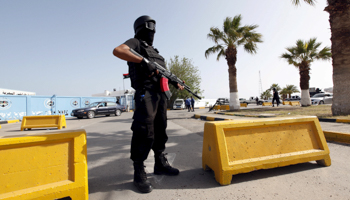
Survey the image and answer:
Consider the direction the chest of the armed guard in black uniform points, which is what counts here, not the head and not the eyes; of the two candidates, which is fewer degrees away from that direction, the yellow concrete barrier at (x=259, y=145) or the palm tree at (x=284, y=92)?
the yellow concrete barrier

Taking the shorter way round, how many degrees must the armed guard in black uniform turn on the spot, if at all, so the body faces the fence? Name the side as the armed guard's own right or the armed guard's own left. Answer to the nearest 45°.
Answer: approximately 180°

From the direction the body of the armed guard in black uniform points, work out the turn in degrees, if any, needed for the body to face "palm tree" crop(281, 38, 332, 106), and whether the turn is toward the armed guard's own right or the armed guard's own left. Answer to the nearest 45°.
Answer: approximately 90° to the armed guard's own left

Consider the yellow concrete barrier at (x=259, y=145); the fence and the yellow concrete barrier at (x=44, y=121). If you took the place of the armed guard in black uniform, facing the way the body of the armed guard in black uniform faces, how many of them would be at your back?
2

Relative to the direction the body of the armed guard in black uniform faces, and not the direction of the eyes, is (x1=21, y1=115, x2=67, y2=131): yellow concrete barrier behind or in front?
behind

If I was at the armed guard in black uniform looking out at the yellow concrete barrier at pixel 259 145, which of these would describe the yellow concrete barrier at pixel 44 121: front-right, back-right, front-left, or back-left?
back-left

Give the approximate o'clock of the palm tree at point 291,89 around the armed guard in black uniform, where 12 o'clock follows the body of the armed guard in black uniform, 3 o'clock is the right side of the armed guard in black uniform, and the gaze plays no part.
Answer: The palm tree is roughly at 9 o'clock from the armed guard in black uniform.

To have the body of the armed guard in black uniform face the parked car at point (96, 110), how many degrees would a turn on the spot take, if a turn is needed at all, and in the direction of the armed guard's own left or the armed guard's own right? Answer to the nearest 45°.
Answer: approximately 135° to the armed guard's own left

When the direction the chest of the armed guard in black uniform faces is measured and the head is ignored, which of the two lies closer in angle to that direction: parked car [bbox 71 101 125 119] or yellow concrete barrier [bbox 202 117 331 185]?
the yellow concrete barrier

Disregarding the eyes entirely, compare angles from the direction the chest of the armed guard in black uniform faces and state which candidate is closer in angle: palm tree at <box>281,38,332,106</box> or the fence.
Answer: the palm tree

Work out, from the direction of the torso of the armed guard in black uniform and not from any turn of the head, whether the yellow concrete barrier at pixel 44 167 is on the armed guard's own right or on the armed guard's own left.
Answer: on the armed guard's own right

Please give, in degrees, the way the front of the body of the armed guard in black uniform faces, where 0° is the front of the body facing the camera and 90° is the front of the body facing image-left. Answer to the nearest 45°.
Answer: approximately 315°
